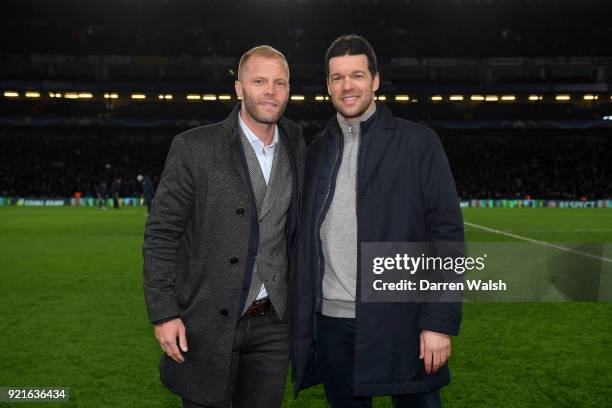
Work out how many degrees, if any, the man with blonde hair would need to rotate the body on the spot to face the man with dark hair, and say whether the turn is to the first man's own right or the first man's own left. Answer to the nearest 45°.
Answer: approximately 45° to the first man's own left

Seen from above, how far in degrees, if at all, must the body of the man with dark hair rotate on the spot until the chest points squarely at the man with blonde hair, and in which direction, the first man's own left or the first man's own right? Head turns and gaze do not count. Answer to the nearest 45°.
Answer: approximately 45° to the first man's own right

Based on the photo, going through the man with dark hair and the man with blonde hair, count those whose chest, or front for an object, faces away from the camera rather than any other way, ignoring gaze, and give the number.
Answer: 0

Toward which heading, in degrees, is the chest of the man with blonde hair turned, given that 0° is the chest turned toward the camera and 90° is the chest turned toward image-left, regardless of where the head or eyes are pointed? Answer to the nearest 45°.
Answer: approximately 315°
